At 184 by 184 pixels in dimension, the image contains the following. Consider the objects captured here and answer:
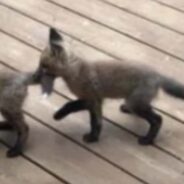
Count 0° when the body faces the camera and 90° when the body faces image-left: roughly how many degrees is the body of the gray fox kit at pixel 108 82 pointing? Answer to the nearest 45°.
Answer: approximately 90°
